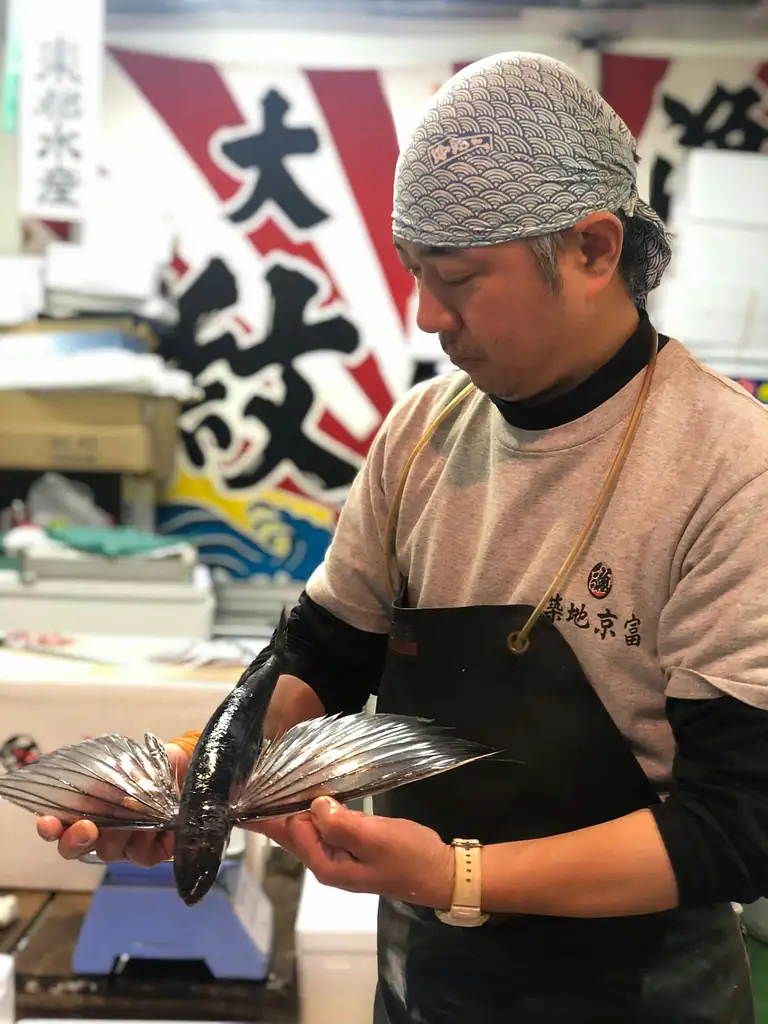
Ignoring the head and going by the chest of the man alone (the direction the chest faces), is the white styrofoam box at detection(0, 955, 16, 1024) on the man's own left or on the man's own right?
on the man's own right

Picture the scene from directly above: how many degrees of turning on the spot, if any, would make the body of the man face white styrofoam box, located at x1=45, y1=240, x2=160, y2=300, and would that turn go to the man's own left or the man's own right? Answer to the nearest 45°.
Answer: approximately 90° to the man's own right

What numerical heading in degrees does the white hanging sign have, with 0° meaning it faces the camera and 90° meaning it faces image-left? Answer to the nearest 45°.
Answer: approximately 0°

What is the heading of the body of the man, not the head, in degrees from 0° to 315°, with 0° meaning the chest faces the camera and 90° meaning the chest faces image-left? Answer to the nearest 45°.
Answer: approximately 45°

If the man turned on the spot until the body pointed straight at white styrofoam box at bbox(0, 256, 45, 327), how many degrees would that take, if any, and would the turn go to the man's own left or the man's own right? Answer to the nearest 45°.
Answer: approximately 90° to the man's own right

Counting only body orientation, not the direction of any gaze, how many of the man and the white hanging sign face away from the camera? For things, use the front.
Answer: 0

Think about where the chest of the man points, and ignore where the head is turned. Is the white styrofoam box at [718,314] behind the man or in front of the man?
behind

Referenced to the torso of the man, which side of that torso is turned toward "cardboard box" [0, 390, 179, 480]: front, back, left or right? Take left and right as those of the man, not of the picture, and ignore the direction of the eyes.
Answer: right

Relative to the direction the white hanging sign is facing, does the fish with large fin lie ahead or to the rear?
ahead

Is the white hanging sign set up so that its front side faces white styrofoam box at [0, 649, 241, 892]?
yes

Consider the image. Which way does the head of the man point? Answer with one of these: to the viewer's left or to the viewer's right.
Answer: to the viewer's left
